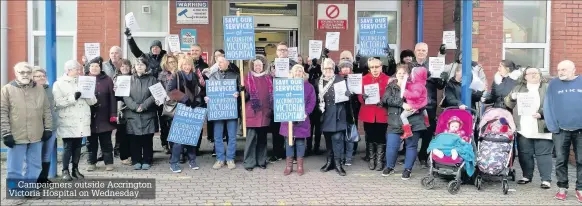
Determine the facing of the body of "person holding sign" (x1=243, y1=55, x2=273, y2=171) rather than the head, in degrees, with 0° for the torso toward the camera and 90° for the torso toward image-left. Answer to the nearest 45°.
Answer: approximately 0°

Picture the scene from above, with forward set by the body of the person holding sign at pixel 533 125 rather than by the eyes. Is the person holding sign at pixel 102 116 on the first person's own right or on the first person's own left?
on the first person's own right

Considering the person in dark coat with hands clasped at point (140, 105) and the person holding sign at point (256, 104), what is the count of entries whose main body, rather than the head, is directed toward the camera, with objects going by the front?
2

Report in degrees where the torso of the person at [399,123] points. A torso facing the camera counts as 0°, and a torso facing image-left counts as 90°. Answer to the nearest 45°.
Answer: approximately 315°

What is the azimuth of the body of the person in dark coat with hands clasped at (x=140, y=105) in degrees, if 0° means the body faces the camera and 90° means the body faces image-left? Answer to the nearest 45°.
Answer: approximately 0°

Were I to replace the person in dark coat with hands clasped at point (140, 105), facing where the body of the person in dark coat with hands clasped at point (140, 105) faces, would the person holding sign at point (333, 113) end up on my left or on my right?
on my left
